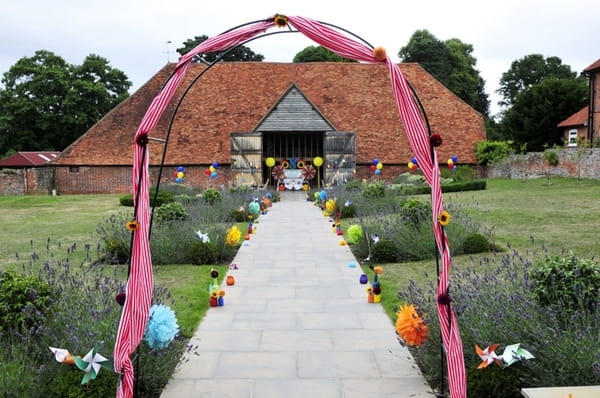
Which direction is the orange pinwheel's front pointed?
toward the camera

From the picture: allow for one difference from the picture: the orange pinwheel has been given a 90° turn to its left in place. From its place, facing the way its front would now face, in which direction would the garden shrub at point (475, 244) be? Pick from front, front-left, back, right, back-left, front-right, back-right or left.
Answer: left

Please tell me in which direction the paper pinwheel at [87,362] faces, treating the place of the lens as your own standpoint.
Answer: facing the viewer

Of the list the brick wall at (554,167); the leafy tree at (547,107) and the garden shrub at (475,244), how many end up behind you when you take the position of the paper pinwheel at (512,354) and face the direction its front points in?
3

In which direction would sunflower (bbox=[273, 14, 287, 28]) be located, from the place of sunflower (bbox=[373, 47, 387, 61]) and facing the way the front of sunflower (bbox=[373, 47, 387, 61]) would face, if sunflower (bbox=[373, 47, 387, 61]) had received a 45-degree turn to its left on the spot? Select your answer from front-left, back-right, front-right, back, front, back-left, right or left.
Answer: back-right

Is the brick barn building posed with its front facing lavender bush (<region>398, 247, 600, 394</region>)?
yes

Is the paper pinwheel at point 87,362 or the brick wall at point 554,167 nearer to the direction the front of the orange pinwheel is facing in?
the paper pinwheel

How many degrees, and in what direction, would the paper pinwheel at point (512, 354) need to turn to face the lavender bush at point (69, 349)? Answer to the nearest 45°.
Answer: approximately 90° to its right

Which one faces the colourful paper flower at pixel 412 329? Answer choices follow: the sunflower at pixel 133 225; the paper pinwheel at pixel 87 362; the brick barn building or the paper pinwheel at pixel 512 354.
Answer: the brick barn building

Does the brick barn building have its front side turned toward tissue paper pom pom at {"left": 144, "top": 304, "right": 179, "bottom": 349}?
yes

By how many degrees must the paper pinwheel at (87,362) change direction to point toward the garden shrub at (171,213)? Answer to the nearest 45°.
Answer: approximately 180°

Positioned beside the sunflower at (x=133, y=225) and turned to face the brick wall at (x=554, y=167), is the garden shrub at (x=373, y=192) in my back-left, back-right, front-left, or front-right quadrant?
front-left

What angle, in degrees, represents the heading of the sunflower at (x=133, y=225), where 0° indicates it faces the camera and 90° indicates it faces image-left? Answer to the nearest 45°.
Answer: approximately 0°
